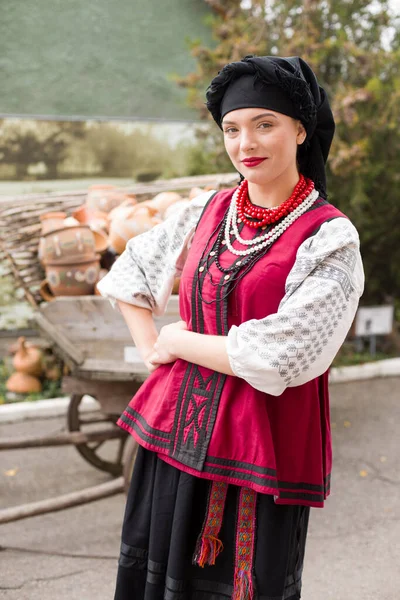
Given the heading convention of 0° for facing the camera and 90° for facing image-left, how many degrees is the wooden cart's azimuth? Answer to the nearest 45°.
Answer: approximately 45°

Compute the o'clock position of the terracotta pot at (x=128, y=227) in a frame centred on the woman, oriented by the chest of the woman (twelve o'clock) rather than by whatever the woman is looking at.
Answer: The terracotta pot is roughly at 4 o'clock from the woman.

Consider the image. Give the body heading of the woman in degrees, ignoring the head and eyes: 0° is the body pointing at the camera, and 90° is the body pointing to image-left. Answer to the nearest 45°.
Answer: approximately 45°

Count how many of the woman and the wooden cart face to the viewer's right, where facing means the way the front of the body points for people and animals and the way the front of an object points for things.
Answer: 0

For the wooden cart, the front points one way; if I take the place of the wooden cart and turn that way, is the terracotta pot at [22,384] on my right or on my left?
on my right

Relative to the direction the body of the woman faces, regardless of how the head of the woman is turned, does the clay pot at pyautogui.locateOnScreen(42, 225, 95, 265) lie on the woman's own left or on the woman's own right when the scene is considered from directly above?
on the woman's own right
